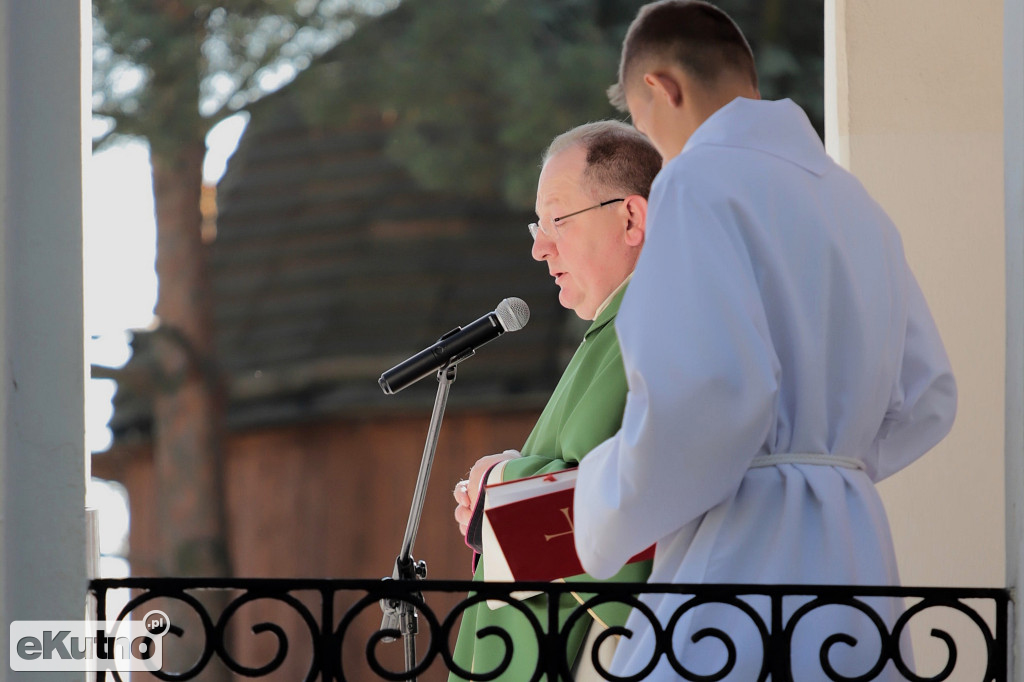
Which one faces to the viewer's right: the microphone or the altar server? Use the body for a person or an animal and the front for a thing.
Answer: the microphone

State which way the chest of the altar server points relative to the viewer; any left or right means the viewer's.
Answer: facing away from the viewer and to the left of the viewer

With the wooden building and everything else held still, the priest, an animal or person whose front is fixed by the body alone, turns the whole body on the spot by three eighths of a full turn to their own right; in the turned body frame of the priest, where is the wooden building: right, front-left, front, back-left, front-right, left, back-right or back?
front-left

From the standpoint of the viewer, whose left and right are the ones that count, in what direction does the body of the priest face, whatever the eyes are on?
facing to the left of the viewer

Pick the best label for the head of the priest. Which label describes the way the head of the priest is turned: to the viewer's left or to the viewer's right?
to the viewer's left

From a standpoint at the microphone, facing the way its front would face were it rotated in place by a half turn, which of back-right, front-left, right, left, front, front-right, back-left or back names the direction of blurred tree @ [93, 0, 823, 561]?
right

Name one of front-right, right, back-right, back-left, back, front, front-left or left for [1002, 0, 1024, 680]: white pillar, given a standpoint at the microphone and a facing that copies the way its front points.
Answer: front-right

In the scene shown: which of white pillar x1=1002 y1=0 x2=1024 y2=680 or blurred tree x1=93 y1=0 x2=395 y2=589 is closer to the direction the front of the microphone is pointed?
the white pillar

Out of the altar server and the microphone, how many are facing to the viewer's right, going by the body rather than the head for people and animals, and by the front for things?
1

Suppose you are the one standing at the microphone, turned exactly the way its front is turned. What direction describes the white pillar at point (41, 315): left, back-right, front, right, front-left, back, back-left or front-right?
back-right

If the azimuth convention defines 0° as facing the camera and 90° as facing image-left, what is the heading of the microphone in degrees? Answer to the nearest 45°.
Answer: approximately 270°

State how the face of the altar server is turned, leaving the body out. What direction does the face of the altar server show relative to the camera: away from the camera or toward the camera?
away from the camera

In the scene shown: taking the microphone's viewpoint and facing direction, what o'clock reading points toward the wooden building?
The wooden building is roughly at 9 o'clock from the microphone.
